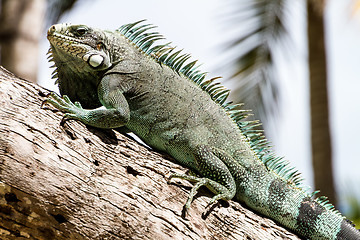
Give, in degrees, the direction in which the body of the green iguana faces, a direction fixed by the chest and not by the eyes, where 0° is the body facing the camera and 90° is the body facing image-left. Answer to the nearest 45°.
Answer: approximately 90°

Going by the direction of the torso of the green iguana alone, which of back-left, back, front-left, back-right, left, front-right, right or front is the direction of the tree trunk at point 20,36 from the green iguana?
front-right

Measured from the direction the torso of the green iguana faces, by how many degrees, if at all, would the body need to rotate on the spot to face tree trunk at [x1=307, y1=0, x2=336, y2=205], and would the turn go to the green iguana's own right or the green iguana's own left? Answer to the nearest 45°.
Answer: approximately 90° to the green iguana's own right
